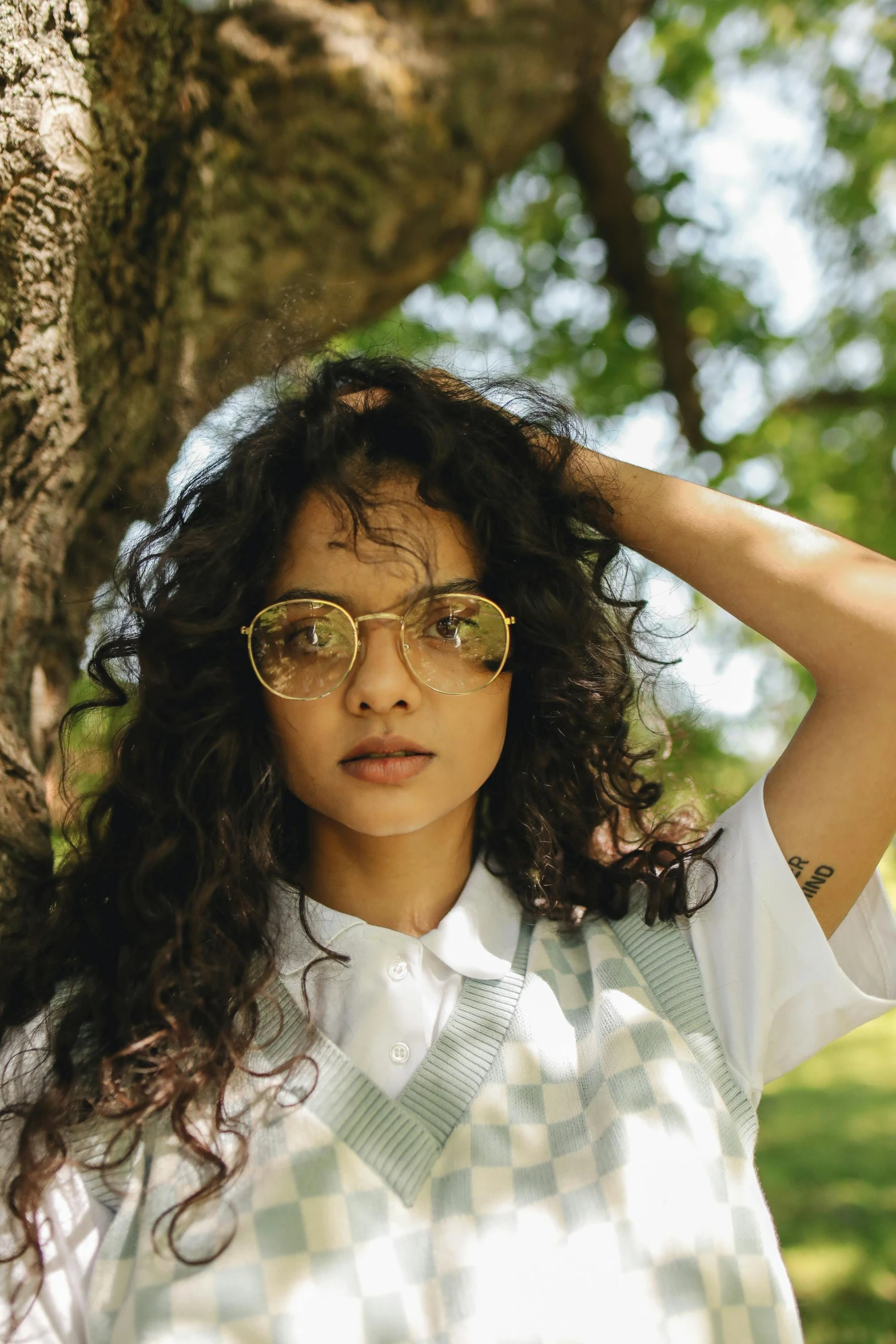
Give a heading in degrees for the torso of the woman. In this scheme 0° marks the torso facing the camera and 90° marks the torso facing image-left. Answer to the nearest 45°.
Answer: approximately 0°
